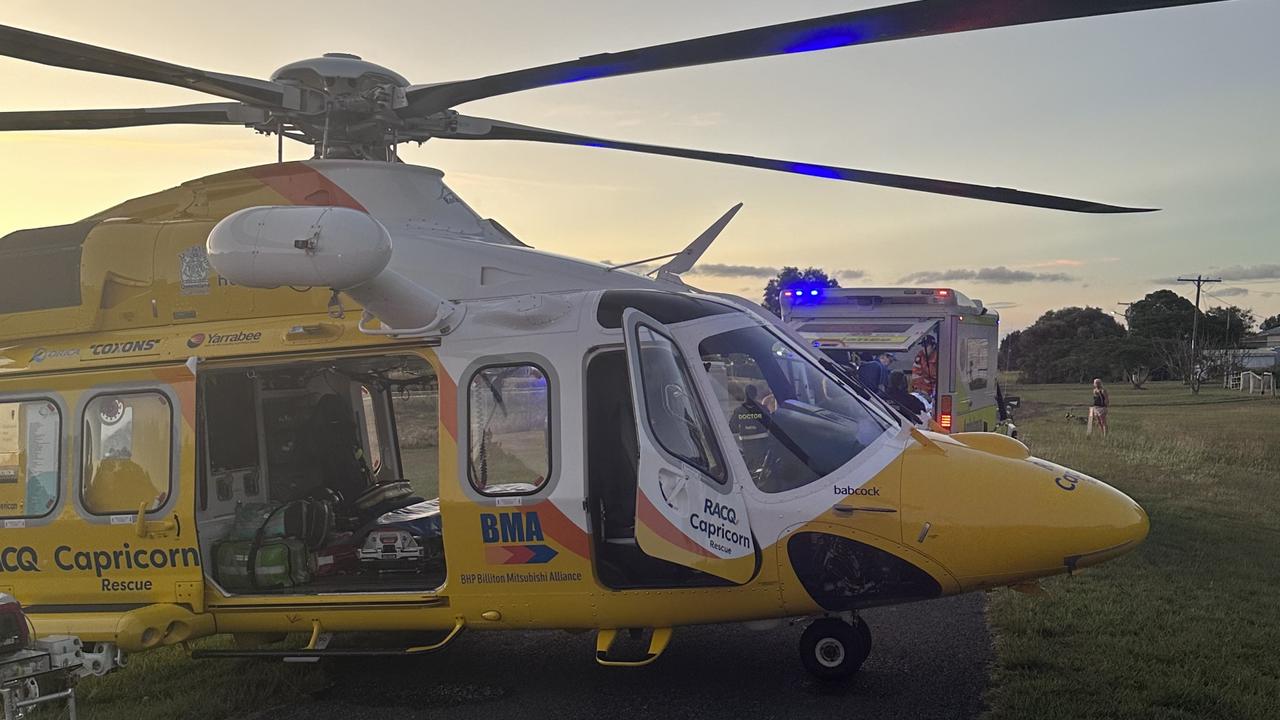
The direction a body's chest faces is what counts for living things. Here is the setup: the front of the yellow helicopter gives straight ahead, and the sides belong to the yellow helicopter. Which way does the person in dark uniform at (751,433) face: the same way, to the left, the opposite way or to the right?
to the left

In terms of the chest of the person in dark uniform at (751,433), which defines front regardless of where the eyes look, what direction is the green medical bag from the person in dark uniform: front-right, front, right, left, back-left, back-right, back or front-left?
left

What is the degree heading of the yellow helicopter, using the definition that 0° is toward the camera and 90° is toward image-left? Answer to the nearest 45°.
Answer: approximately 270°

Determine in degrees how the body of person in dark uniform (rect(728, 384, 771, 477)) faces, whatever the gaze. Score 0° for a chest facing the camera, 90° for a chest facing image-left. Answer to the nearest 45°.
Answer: approximately 180°

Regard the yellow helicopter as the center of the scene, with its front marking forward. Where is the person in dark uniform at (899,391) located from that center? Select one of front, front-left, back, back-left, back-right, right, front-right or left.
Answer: front-left

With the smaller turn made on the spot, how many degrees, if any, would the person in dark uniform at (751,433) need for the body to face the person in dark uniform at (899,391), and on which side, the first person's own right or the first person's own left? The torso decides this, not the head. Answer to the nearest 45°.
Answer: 0° — they already face them

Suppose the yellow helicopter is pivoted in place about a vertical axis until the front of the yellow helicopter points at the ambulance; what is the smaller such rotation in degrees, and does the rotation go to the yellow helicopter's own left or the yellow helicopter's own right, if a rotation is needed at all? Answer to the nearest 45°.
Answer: approximately 45° to the yellow helicopter's own left
